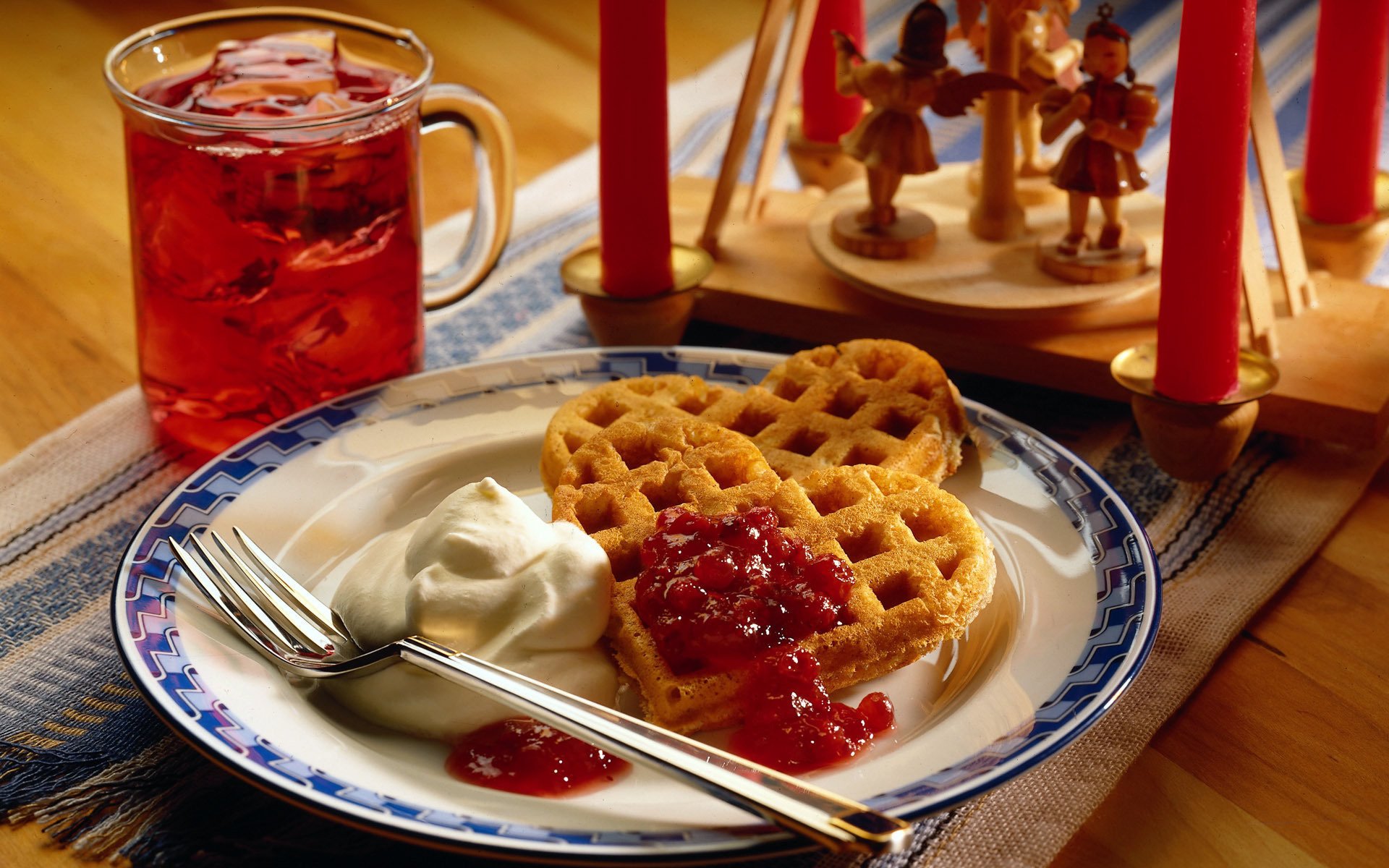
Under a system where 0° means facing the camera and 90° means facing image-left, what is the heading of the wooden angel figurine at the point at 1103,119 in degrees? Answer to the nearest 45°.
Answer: approximately 45°
